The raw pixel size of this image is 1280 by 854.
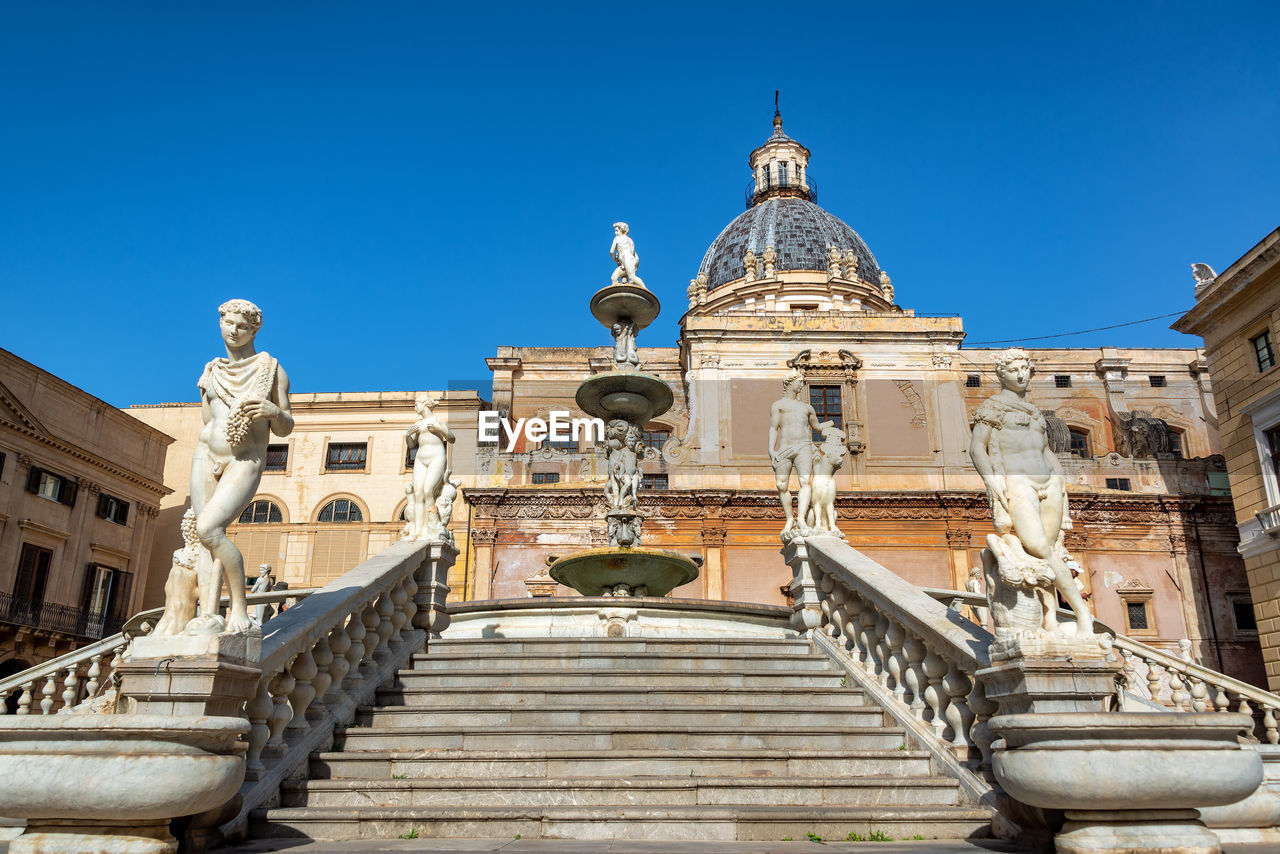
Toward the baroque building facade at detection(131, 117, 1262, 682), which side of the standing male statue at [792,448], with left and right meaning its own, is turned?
back

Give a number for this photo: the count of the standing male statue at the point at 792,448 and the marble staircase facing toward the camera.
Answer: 2

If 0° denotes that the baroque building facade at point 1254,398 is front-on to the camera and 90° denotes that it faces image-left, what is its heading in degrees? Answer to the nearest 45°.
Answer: approximately 45°

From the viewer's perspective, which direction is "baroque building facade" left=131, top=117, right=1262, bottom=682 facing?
toward the camera

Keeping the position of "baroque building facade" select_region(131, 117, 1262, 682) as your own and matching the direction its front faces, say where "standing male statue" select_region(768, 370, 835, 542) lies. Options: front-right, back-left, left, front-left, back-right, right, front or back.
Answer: front

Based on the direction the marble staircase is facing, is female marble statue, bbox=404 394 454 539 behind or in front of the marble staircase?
behind

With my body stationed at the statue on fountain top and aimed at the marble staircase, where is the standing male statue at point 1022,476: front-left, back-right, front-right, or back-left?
front-left

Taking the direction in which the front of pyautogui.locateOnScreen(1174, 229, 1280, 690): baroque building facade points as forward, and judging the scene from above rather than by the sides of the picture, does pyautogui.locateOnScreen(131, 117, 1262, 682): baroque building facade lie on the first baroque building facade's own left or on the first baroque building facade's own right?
on the first baroque building facade's own right

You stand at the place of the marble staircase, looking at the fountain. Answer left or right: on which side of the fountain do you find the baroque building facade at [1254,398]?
right

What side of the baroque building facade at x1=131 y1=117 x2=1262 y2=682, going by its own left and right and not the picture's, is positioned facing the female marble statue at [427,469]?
front

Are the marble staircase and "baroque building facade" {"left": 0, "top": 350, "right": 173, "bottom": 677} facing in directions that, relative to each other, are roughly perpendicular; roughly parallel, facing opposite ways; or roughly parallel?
roughly perpendicular

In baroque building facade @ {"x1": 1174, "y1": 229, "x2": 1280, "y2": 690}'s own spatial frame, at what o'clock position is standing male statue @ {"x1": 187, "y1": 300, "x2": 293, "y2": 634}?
The standing male statue is roughly at 11 o'clock from the baroque building facade.

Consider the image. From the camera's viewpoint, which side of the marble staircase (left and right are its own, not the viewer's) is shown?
front

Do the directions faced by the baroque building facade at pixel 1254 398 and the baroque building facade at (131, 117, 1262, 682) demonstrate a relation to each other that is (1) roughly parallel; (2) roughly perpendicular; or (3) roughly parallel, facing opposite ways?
roughly perpendicular

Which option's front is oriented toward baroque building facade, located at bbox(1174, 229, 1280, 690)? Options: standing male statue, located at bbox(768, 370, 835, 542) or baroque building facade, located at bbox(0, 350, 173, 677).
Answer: baroque building facade, located at bbox(0, 350, 173, 677)

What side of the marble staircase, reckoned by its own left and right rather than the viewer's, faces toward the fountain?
back

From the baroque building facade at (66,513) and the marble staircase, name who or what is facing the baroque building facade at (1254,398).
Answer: the baroque building facade at (66,513)

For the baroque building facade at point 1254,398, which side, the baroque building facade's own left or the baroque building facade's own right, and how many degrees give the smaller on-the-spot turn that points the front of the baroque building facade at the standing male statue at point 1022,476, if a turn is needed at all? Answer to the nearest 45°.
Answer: approximately 45° to the baroque building facade's own left

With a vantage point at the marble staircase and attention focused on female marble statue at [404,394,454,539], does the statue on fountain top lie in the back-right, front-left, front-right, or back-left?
front-right

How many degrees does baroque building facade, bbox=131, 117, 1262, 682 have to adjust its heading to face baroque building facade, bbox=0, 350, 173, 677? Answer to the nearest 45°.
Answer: approximately 90° to its right

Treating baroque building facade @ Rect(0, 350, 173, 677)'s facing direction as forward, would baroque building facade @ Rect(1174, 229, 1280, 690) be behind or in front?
in front
